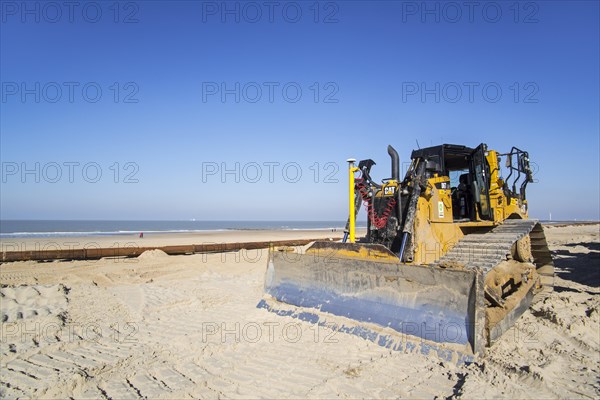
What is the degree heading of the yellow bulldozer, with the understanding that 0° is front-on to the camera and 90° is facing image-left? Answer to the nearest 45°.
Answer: approximately 45°
